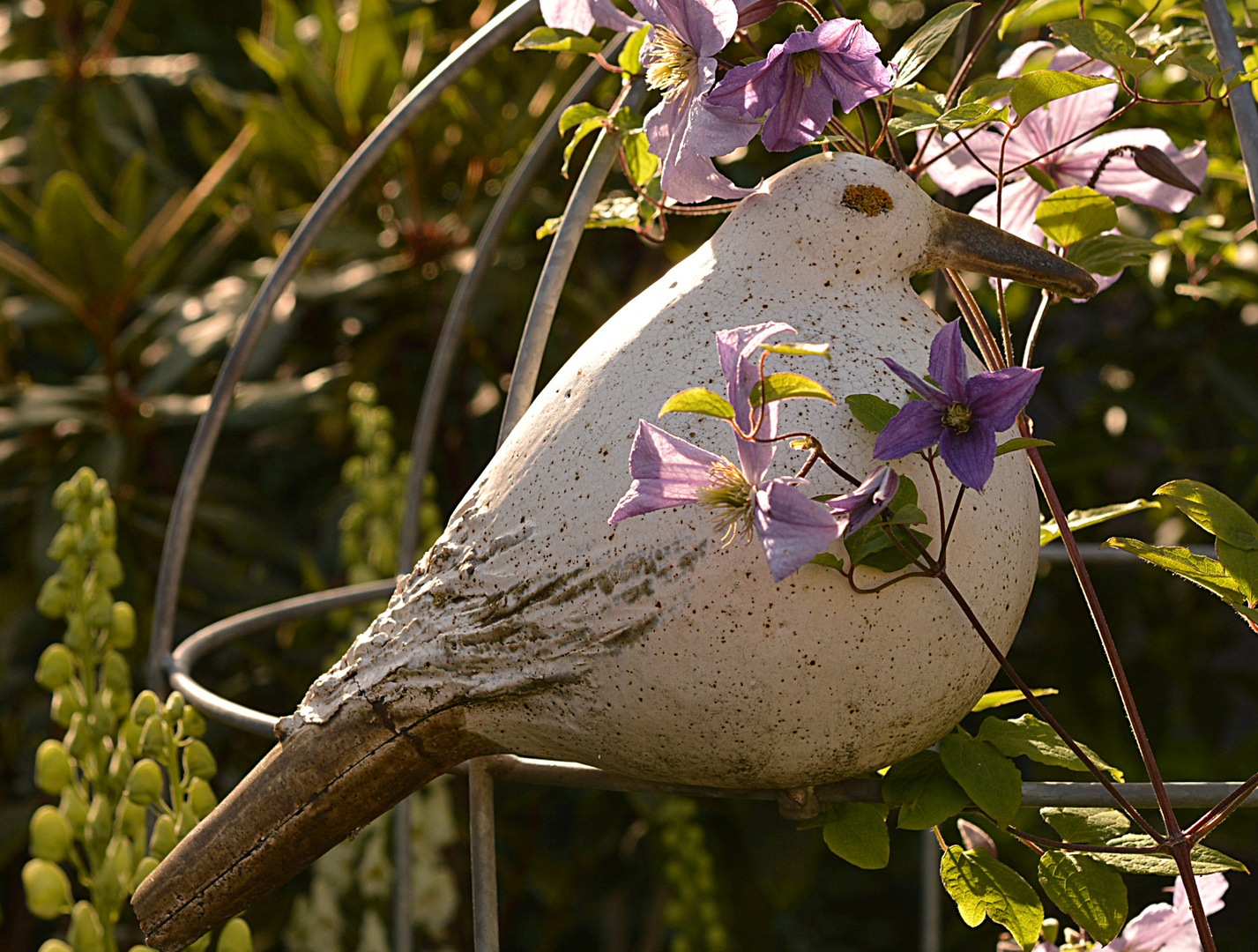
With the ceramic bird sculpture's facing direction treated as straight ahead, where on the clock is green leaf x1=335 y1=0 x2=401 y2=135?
The green leaf is roughly at 9 o'clock from the ceramic bird sculpture.

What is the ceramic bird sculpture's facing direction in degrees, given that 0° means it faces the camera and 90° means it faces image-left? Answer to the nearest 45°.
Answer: approximately 270°
